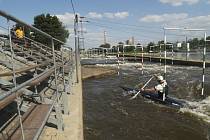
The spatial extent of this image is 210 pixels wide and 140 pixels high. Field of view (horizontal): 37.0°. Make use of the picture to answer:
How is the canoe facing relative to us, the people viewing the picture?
facing away from the viewer and to the left of the viewer
